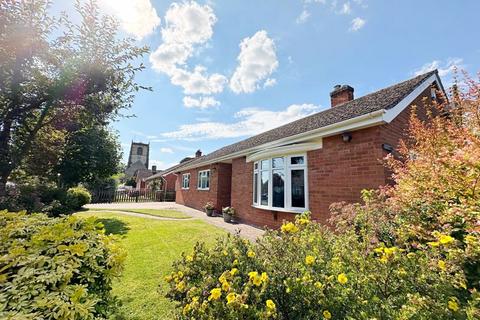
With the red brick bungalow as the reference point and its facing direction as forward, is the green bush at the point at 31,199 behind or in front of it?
in front

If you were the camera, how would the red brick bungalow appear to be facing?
facing the viewer and to the left of the viewer

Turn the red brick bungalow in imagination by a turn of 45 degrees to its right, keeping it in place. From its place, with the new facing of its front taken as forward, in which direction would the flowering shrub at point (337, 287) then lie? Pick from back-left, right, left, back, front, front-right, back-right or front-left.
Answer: left

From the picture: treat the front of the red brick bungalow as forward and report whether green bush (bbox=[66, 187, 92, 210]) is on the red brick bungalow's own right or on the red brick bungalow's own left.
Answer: on the red brick bungalow's own right

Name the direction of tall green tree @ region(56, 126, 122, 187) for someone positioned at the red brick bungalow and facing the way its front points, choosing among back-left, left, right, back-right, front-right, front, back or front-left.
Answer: front-right

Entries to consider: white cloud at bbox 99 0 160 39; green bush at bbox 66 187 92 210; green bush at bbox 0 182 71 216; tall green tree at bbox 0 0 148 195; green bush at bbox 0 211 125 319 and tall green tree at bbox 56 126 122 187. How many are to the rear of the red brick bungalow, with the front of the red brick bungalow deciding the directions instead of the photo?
0

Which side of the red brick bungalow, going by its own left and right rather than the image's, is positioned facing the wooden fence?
right

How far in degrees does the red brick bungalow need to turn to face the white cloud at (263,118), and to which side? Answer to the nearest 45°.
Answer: approximately 90° to its right

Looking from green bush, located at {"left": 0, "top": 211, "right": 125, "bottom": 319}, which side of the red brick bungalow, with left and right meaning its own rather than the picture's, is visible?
front

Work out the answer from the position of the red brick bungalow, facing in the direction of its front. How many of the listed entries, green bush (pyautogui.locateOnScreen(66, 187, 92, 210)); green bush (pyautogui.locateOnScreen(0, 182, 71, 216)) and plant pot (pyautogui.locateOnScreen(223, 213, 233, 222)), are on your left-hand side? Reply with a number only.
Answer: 0
